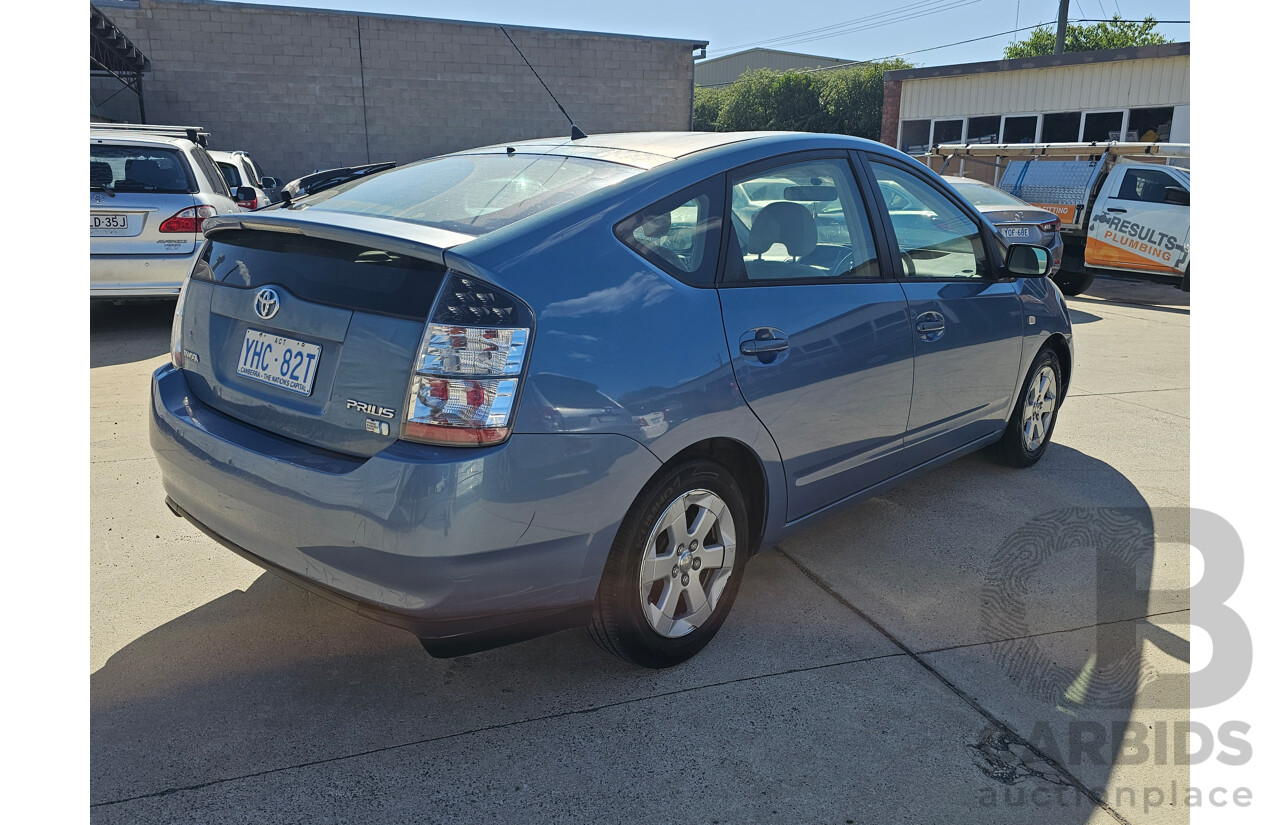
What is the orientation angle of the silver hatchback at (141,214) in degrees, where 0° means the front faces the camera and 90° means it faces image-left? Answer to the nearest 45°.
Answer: approximately 180°

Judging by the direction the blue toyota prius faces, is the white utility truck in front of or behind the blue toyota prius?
in front

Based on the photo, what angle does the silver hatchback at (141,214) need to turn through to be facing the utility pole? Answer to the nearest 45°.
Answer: approximately 45° to its right

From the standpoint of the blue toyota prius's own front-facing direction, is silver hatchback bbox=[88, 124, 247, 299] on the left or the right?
on its left

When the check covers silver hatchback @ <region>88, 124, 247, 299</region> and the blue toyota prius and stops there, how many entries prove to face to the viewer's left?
0

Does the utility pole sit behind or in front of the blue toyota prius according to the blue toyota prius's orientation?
in front

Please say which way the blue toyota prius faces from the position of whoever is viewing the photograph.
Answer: facing away from the viewer and to the right of the viewer
